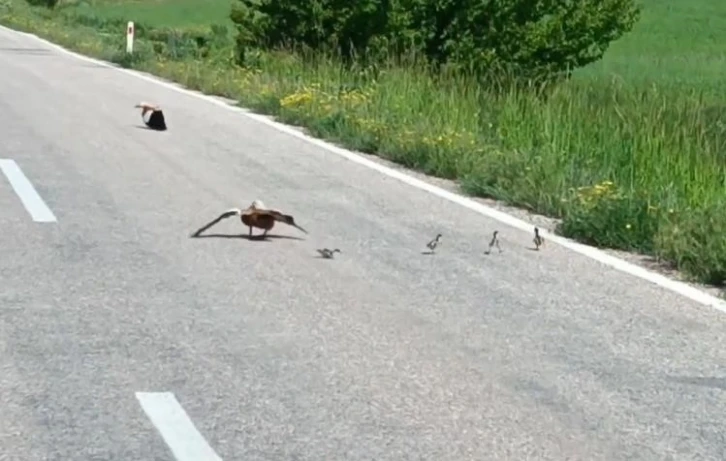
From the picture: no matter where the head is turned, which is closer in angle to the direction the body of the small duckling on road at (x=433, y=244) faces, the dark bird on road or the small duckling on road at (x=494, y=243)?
the small duckling on road

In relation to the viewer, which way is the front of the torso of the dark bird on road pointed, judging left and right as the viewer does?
facing to the left of the viewer

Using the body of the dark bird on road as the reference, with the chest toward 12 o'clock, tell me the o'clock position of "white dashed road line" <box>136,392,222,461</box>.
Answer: The white dashed road line is roughly at 9 o'clock from the dark bird on road.
